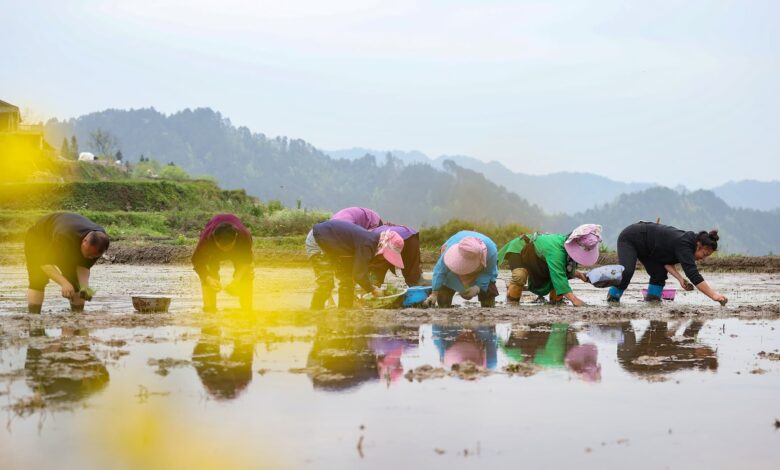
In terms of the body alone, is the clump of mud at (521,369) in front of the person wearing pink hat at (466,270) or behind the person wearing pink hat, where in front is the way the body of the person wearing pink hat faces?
in front

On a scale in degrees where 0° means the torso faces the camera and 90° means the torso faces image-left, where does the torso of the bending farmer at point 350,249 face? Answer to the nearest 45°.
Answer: approximately 270°

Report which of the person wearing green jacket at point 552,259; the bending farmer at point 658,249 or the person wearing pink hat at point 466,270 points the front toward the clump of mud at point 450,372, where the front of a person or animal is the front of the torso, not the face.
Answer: the person wearing pink hat

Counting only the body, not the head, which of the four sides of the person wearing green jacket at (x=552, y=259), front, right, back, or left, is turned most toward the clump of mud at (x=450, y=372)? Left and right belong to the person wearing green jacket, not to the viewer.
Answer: right

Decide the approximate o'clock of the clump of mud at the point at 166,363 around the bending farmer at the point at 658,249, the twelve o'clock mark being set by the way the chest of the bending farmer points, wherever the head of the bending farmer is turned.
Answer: The clump of mud is roughly at 4 o'clock from the bending farmer.

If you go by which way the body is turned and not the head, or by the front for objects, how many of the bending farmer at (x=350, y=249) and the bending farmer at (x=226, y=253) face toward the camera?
1

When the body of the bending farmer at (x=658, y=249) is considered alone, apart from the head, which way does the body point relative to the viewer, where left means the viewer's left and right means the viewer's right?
facing to the right of the viewer

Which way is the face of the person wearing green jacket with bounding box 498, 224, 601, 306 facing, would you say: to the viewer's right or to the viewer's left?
to the viewer's right

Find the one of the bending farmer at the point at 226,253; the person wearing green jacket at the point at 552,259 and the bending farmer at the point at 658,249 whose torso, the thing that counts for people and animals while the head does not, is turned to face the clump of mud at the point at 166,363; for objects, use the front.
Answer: the bending farmer at the point at 226,253

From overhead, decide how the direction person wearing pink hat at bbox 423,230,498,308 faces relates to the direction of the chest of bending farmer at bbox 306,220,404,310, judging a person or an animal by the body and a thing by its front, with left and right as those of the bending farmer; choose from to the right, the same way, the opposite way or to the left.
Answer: to the right

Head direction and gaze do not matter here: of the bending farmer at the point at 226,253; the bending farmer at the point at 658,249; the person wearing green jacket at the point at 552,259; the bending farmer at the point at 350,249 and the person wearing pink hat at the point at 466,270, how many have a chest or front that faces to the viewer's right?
3

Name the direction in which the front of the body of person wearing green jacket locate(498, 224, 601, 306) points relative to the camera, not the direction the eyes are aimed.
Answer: to the viewer's right

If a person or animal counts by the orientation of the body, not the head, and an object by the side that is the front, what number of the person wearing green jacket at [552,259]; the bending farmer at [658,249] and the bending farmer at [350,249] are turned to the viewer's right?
3
